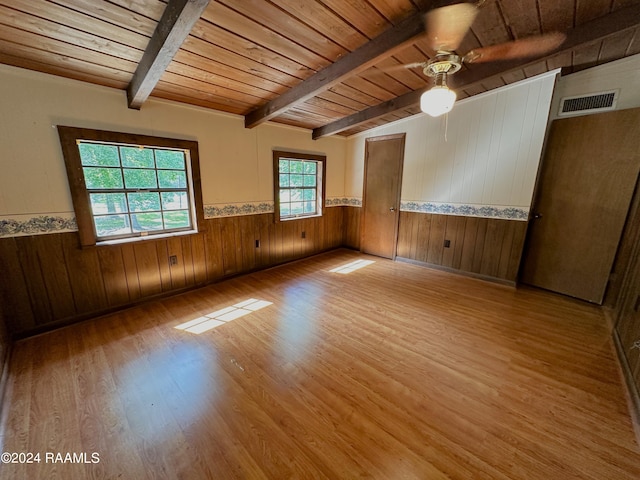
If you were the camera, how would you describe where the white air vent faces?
facing the viewer and to the left of the viewer

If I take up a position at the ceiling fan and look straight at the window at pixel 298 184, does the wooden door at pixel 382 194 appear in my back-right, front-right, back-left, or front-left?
front-right

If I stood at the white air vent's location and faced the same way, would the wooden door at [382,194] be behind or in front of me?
in front

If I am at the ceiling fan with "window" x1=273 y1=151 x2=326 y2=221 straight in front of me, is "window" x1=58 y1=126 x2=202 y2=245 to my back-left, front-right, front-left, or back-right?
front-left

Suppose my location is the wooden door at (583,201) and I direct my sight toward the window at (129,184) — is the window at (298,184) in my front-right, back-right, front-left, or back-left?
front-right

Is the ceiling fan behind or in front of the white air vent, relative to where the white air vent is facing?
in front

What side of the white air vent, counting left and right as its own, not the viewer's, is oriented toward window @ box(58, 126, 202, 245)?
front
